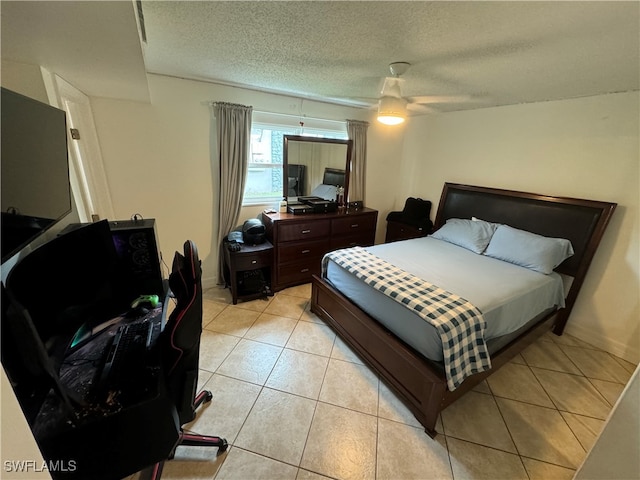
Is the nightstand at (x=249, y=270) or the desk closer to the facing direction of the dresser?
the desk

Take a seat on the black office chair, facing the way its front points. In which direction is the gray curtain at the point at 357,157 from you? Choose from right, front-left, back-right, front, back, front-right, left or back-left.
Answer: back-right

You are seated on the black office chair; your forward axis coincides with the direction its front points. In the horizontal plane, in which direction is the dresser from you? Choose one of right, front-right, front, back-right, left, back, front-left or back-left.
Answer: back-right

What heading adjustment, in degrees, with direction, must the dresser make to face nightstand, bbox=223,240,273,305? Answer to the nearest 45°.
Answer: approximately 90° to its right

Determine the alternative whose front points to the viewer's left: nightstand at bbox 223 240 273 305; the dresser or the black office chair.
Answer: the black office chair

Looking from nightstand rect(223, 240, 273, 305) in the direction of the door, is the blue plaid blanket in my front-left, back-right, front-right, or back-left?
back-left

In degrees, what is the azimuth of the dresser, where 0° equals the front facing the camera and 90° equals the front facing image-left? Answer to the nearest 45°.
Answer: approximately 315°

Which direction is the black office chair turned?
to the viewer's left

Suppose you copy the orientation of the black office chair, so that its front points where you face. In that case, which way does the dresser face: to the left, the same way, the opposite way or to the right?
to the left

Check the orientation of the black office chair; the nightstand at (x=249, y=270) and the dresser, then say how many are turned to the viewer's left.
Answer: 1

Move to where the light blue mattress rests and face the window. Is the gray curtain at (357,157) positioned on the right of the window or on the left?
right

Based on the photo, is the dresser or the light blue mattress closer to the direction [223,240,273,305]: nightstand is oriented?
the light blue mattress
